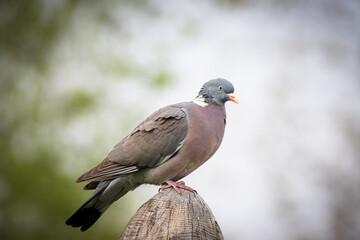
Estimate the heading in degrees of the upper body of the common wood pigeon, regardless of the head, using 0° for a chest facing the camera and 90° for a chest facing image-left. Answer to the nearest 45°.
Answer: approximately 270°
